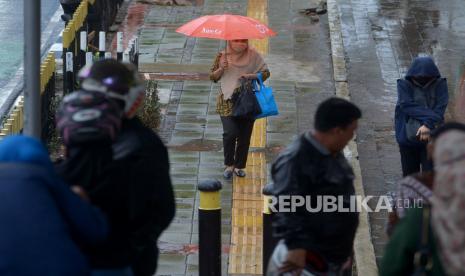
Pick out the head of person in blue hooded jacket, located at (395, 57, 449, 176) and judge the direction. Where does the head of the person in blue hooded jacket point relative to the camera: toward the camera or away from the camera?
toward the camera

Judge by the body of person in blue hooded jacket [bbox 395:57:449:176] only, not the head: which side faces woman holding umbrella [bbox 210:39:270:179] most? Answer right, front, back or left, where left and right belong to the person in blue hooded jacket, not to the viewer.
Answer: right

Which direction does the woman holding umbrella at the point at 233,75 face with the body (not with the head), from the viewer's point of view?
toward the camera

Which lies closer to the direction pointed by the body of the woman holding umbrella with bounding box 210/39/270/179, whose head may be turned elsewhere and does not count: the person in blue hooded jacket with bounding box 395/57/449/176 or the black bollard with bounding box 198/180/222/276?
the black bollard

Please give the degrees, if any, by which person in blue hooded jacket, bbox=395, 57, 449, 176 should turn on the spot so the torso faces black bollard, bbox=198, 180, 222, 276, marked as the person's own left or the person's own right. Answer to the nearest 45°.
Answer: approximately 45° to the person's own right

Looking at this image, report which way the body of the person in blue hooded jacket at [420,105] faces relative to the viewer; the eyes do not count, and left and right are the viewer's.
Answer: facing the viewer

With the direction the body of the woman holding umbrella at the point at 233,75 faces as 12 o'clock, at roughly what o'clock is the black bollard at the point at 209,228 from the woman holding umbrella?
The black bollard is roughly at 12 o'clock from the woman holding umbrella.

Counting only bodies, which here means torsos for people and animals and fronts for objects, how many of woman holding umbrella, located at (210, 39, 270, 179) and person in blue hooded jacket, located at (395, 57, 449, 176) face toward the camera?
2

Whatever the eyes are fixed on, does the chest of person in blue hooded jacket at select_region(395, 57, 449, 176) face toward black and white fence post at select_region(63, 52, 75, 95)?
no

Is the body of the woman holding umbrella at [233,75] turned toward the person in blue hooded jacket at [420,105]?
no

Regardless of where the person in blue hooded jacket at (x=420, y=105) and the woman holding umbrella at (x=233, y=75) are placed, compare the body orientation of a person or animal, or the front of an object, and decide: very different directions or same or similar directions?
same or similar directions

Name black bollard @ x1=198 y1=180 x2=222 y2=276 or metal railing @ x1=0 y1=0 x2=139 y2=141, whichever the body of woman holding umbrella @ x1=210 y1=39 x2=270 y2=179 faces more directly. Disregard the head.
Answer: the black bollard
